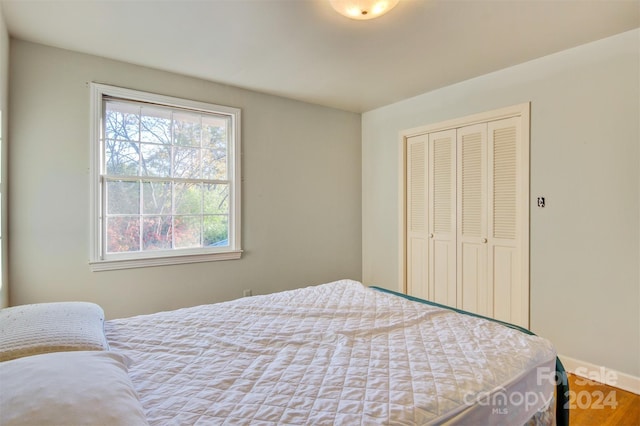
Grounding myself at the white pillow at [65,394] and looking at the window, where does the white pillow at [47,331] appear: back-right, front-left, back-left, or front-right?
front-left

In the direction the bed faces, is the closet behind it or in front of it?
in front

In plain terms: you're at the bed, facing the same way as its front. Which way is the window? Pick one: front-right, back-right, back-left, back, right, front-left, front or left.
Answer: left

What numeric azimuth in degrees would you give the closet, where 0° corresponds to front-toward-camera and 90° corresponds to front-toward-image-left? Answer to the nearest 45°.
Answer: approximately 45°

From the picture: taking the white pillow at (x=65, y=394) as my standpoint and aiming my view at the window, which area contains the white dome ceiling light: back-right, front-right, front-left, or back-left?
front-right

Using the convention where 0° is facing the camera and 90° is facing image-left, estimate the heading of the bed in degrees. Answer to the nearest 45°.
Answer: approximately 225°

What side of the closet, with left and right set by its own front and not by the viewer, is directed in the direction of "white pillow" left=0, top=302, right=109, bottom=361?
front
